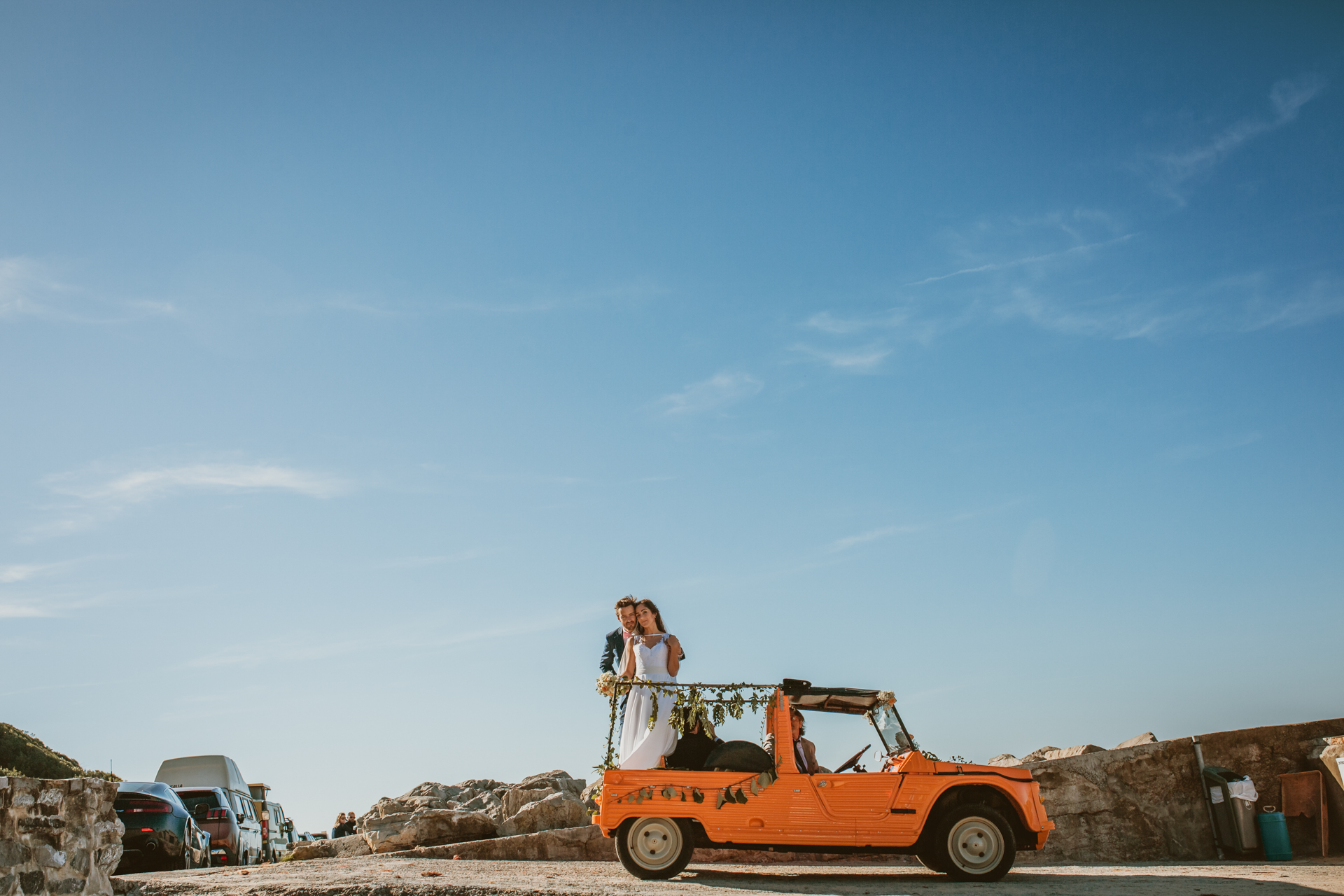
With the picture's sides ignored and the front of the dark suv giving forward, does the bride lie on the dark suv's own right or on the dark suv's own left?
on the dark suv's own right

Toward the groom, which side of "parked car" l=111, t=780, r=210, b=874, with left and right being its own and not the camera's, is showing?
right

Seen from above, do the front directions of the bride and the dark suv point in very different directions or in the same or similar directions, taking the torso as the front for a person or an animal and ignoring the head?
very different directions

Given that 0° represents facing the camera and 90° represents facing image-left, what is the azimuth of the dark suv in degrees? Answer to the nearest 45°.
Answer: approximately 225°

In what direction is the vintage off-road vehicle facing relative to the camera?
to the viewer's right

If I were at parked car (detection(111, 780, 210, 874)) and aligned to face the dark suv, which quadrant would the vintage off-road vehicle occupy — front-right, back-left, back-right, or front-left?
back-right

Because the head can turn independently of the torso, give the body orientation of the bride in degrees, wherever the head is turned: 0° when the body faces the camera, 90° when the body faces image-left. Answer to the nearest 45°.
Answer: approximately 0°

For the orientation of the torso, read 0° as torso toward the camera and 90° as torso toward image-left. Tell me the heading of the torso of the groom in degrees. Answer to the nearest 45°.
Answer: approximately 315°

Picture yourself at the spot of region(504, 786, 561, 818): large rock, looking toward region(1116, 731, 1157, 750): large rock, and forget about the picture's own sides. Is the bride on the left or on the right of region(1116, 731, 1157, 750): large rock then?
right
